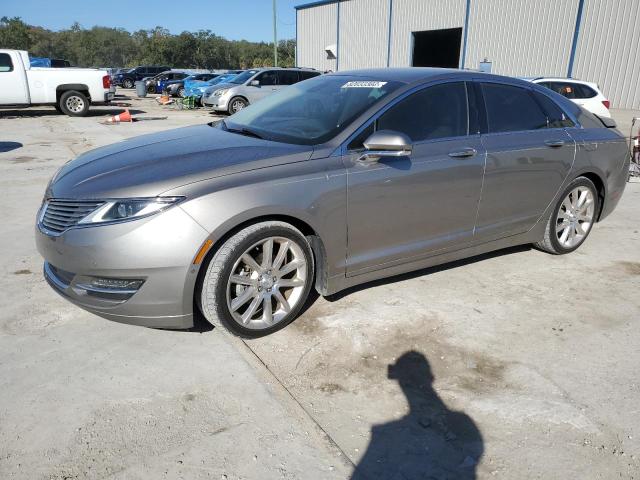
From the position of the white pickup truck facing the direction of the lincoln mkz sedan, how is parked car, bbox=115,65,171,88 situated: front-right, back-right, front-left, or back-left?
back-left

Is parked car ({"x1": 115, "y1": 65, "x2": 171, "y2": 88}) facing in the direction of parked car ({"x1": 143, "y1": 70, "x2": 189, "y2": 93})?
no

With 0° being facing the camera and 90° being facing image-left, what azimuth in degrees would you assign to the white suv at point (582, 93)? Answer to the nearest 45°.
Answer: approximately 90°

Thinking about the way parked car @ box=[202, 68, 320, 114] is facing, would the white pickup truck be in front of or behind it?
in front

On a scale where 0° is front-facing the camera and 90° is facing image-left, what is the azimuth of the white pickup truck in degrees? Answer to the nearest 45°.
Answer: approximately 90°

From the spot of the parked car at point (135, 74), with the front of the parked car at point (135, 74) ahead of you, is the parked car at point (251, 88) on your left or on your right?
on your left

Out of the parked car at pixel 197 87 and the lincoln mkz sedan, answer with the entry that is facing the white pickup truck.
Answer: the parked car

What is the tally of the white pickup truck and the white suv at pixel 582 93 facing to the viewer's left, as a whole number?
2

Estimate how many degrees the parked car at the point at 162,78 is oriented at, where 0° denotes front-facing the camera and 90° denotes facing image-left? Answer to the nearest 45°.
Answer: approximately 45°

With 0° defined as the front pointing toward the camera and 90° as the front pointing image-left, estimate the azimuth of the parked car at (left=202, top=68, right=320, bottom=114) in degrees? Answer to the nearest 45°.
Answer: approximately 45°

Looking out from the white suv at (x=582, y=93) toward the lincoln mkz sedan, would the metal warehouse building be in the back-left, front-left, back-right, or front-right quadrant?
back-right

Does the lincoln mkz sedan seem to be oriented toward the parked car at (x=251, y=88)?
no

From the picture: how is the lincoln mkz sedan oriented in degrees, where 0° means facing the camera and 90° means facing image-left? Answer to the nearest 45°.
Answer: approximately 45°

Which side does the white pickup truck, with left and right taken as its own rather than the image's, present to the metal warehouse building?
back

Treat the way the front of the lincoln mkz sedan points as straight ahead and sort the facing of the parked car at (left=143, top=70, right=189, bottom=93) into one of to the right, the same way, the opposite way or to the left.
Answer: the same way

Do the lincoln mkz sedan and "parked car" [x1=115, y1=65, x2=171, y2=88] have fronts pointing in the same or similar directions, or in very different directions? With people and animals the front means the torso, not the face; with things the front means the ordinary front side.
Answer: same or similar directions
